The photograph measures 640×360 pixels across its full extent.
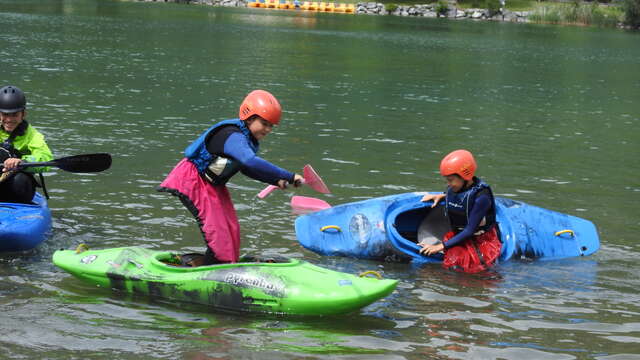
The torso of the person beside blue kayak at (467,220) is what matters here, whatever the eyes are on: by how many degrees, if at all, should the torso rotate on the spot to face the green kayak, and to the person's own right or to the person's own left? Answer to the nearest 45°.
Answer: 0° — they already face it

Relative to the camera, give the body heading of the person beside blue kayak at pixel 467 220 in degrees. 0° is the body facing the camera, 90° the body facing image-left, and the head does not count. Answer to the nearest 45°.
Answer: approximately 45°

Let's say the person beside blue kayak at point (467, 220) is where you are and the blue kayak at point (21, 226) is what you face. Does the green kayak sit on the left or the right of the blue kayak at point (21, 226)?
left

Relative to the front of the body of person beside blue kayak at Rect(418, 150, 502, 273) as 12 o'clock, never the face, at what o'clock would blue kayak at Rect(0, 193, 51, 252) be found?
The blue kayak is roughly at 1 o'clock from the person beside blue kayak.

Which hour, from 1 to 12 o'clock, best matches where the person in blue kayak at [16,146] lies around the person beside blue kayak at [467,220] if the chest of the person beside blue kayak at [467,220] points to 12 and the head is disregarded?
the person in blue kayak at [16,146] is roughly at 1 o'clock from the person beside blue kayak at [467,220].
